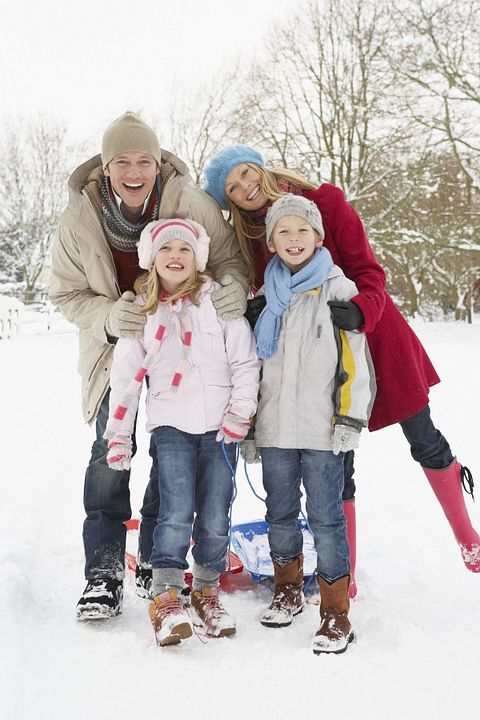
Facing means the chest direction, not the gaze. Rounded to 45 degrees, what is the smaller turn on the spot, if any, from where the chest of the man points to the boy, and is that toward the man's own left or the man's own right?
approximately 45° to the man's own left

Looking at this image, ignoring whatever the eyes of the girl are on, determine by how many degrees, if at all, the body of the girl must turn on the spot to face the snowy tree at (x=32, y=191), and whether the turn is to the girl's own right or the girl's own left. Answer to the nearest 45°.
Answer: approximately 180°

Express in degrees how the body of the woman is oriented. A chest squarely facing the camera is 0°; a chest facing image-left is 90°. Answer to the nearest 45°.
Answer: approximately 45°

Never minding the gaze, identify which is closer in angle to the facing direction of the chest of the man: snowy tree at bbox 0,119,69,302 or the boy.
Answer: the boy

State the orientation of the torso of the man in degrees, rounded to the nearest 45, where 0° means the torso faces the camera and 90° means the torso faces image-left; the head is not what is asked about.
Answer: approximately 0°

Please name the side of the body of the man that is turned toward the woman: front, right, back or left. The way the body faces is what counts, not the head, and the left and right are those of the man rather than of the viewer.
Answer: left

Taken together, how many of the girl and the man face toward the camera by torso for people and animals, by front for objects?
2

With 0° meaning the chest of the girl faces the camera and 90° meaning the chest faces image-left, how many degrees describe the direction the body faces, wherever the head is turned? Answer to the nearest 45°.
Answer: approximately 0°
